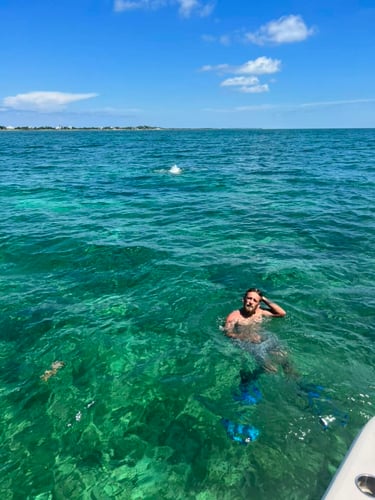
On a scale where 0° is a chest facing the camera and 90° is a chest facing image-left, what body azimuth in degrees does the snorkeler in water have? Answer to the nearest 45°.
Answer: approximately 0°
